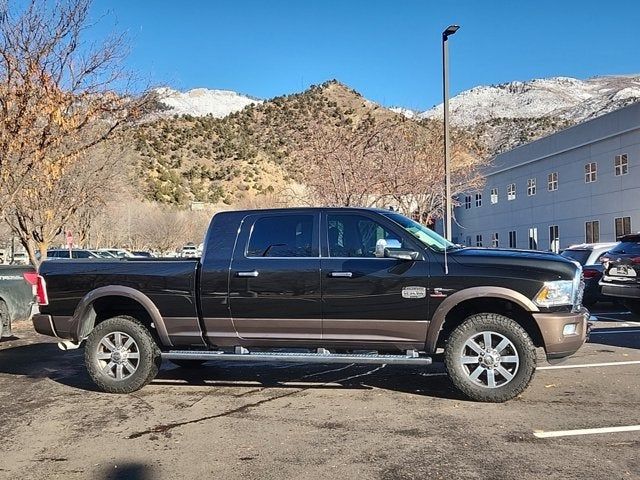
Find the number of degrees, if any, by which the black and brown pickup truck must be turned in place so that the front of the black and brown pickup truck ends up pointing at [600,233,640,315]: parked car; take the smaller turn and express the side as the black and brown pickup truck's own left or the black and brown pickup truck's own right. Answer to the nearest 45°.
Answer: approximately 45° to the black and brown pickup truck's own left

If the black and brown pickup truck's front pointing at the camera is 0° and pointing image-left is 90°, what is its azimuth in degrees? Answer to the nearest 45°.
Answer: approximately 270°

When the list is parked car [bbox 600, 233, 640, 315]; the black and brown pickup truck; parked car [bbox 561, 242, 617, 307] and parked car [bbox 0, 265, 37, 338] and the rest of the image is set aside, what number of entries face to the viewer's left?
1

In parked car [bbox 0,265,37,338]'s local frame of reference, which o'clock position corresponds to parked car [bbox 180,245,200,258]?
parked car [bbox 180,245,200,258] is roughly at 4 o'clock from parked car [bbox 0,265,37,338].

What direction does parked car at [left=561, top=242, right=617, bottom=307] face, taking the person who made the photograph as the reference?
facing away from the viewer and to the right of the viewer

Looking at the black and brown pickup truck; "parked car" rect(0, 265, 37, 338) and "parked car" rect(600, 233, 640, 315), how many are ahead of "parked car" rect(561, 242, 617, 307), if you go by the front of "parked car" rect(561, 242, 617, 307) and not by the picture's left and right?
0

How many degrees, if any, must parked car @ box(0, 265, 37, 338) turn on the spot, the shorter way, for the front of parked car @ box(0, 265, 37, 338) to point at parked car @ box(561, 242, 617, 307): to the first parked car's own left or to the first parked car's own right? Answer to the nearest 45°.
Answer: approximately 180°

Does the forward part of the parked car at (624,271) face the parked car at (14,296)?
no

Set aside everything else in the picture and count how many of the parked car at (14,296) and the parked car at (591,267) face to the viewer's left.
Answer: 1

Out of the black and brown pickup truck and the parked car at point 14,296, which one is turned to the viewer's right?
the black and brown pickup truck

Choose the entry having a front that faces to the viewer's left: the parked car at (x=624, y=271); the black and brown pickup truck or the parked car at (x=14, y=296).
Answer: the parked car at (x=14, y=296)

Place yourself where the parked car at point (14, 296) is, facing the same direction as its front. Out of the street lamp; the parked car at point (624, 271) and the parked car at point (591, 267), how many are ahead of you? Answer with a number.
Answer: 0

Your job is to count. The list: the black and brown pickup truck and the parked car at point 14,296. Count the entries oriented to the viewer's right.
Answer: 1

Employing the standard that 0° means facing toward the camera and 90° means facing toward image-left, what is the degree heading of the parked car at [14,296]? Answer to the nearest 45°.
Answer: approximately 90°

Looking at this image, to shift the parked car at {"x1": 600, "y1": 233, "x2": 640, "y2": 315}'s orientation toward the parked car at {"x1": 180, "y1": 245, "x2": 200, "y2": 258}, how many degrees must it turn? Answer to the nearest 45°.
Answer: approximately 90° to its left

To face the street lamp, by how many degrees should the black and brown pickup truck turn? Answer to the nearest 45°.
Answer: approximately 90° to its left
